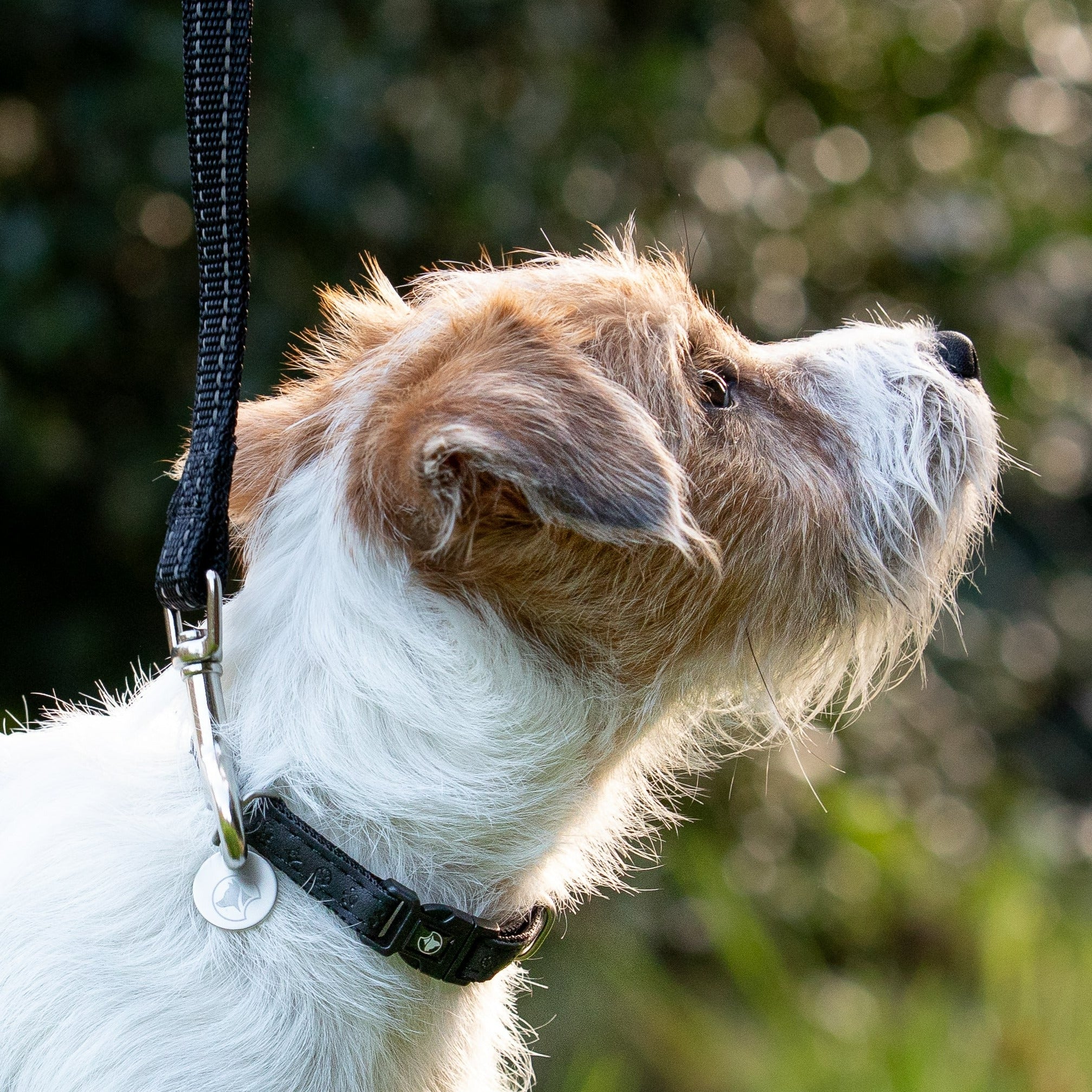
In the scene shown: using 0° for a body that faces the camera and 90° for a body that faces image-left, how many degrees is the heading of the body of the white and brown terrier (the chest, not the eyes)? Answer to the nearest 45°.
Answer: approximately 270°
